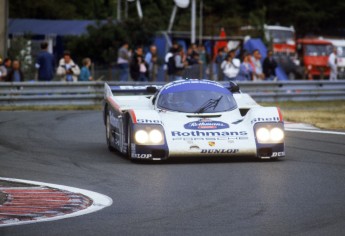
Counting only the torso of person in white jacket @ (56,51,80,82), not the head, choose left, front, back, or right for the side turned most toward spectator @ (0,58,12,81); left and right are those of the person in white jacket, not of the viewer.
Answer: right

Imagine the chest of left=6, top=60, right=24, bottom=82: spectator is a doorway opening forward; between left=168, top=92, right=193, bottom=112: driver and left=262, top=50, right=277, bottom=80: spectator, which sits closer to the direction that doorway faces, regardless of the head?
the driver

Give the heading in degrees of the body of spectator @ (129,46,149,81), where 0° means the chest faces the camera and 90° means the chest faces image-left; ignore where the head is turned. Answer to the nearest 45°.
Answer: approximately 315°

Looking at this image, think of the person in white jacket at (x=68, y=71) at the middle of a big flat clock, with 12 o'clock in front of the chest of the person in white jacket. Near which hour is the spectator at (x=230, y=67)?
The spectator is roughly at 9 o'clock from the person in white jacket.

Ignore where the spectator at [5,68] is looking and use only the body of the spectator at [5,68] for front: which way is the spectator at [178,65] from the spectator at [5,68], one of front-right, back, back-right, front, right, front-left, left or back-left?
front-left

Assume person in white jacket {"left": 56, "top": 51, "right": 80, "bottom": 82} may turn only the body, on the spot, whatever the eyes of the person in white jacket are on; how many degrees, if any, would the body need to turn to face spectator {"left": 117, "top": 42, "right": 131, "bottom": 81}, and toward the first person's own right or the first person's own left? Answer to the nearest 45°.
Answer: approximately 135° to the first person's own left

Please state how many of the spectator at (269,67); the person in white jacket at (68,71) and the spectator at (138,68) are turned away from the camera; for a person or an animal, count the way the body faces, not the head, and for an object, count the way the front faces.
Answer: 0

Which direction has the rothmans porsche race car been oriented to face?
toward the camera

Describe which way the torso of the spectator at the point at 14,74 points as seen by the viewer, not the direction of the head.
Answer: toward the camera
